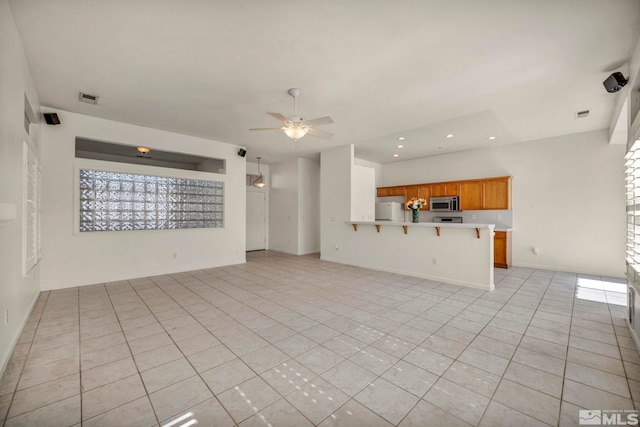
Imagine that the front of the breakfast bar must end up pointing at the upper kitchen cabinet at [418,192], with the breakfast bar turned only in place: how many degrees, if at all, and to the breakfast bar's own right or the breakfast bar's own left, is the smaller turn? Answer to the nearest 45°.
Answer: approximately 135° to the breakfast bar's own right

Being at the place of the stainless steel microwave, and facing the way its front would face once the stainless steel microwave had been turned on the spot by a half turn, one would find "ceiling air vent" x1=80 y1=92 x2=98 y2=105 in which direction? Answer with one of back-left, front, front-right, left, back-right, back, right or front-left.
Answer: back-left

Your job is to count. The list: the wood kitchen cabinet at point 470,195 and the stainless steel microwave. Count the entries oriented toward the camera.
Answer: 2

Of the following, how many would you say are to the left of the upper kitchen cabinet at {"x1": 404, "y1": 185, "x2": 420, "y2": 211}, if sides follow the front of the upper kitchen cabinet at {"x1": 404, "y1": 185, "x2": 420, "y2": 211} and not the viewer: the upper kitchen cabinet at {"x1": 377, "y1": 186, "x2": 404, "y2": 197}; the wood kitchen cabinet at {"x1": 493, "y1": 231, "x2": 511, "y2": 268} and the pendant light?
1

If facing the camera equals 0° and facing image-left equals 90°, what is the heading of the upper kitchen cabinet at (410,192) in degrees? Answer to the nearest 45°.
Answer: approximately 45°

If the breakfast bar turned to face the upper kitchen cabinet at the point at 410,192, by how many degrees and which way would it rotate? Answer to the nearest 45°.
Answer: approximately 135° to its right

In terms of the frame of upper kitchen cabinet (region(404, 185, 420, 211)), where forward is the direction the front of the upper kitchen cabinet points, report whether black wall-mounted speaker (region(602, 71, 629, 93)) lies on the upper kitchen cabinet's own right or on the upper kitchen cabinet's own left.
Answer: on the upper kitchen cabinet's own left

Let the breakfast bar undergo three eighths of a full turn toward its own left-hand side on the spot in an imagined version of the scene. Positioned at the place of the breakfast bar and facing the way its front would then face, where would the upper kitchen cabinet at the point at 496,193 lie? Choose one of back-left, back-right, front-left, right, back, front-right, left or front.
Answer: front-left

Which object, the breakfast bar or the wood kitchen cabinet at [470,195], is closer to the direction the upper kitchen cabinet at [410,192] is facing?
the breakfast bar

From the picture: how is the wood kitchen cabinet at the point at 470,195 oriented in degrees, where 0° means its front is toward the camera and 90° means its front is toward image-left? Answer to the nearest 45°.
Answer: approximately 0°

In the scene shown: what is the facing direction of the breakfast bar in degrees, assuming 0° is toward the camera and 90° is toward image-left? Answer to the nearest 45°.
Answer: approximately 45°

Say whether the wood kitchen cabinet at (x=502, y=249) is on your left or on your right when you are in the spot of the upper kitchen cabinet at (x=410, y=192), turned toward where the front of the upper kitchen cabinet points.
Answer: on your left

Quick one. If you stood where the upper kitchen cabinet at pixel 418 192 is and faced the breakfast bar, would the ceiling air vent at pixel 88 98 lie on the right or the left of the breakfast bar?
right
